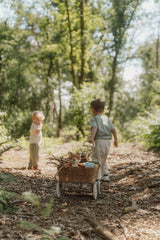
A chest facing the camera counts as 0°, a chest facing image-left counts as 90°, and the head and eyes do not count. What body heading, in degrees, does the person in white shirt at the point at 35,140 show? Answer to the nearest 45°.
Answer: approximately 315°

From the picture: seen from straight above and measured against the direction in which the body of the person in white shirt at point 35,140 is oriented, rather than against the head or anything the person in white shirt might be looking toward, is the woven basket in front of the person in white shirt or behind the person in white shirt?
in front
